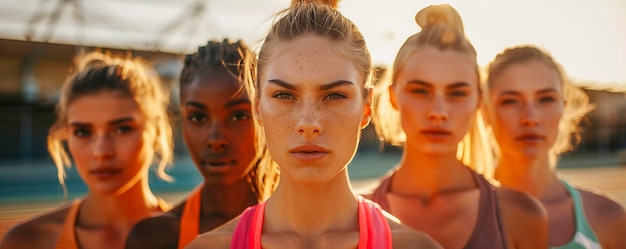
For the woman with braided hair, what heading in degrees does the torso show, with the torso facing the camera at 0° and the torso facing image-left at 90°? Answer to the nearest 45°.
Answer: approximately 0°

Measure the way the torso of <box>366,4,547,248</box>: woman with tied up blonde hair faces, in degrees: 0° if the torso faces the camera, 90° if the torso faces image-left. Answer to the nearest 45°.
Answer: approximately 0°

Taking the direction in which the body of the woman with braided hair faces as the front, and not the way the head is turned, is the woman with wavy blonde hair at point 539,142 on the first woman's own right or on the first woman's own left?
on the first woman's own left

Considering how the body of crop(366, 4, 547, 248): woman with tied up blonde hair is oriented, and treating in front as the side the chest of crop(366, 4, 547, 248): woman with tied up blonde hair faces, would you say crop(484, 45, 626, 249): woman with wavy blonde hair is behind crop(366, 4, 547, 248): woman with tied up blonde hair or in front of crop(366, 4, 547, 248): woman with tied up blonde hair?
behind

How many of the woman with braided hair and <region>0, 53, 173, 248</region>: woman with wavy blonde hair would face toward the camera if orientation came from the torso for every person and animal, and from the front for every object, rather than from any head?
2

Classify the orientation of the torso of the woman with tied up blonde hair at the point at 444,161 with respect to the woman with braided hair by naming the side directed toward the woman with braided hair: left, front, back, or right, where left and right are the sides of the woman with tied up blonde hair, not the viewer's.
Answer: right
